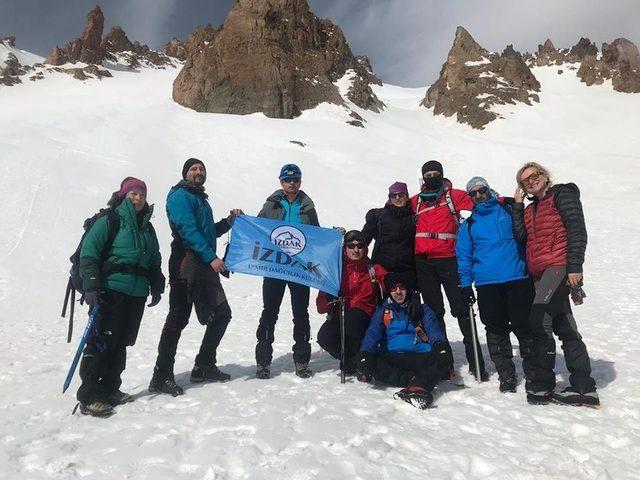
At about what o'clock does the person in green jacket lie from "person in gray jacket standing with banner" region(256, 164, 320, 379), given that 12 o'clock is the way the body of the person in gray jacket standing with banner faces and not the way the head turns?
The person in green jacket is roughly at 2 o'clock from the person in gray jacket standing with banner.

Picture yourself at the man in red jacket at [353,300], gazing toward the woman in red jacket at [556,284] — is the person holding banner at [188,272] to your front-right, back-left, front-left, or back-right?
back-right

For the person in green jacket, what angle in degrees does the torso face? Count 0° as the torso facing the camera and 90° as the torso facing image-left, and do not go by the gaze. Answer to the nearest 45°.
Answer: approximately 315°

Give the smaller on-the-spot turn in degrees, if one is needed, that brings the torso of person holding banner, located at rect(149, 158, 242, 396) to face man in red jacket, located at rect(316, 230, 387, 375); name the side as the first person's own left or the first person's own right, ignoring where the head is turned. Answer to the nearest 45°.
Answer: approximately 45° to the first person's own left
